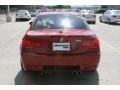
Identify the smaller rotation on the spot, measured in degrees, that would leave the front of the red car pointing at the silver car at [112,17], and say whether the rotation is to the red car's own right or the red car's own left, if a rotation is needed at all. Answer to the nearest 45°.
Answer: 0° — it already faces it

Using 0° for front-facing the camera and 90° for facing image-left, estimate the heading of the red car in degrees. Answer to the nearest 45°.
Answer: approximately 180°
